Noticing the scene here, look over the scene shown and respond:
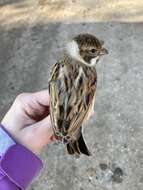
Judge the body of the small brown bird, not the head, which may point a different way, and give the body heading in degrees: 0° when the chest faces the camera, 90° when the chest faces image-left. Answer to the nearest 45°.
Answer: approximately 225°
